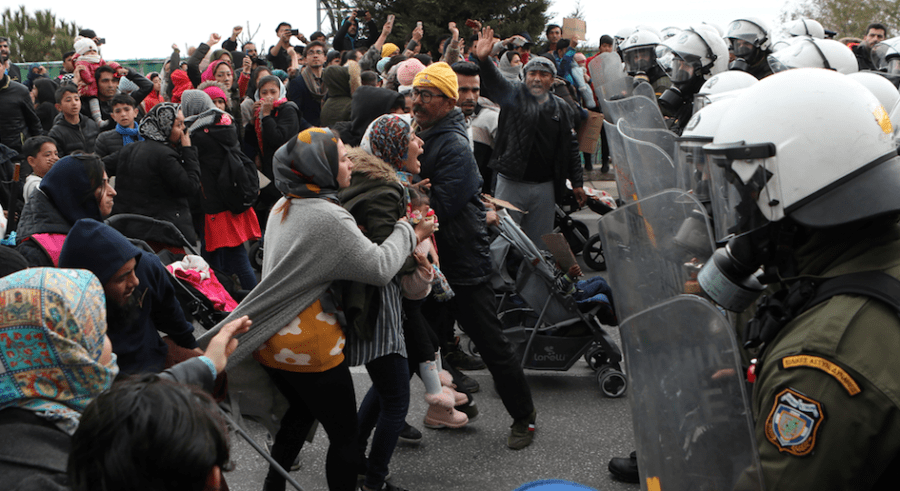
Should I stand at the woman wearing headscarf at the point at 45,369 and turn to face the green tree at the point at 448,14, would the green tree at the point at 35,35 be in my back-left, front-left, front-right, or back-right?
front-left

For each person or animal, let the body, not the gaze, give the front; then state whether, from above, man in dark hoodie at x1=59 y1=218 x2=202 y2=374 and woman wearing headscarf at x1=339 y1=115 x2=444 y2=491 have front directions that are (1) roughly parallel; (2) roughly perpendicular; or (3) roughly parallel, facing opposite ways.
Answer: roughly parallel

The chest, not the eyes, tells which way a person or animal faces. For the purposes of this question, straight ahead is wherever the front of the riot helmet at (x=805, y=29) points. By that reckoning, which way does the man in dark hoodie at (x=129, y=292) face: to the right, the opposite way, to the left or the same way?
the opposite way

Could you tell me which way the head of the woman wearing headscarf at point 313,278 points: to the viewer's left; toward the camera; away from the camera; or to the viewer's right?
to the viewer's right

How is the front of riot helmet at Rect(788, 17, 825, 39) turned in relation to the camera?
facing to the left of the viewer

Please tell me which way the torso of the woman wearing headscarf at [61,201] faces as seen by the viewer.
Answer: to the viewer's right

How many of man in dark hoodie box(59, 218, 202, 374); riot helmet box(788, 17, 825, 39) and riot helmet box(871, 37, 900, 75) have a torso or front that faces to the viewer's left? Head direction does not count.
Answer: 2

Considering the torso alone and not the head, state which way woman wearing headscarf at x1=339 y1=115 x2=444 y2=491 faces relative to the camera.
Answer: to the viewer's right

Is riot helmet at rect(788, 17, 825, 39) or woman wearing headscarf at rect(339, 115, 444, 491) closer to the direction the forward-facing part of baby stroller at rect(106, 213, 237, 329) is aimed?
the woman wearing headscarf

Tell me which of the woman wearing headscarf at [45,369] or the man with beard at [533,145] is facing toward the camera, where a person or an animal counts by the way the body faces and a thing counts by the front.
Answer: the man with beard

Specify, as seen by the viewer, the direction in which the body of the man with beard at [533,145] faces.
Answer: toward the camera

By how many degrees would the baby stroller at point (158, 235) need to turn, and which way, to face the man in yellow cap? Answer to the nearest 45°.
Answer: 0° — it already faces them

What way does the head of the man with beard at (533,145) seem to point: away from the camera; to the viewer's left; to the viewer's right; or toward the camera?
toward the camera

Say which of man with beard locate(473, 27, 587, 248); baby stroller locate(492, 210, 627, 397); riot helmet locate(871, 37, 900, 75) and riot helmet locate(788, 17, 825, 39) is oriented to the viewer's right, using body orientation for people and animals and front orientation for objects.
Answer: the baby stroller

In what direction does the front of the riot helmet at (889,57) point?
to the viewer's left

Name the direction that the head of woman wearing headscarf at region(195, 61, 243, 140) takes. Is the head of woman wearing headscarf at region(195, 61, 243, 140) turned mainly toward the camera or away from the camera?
toward the camera
